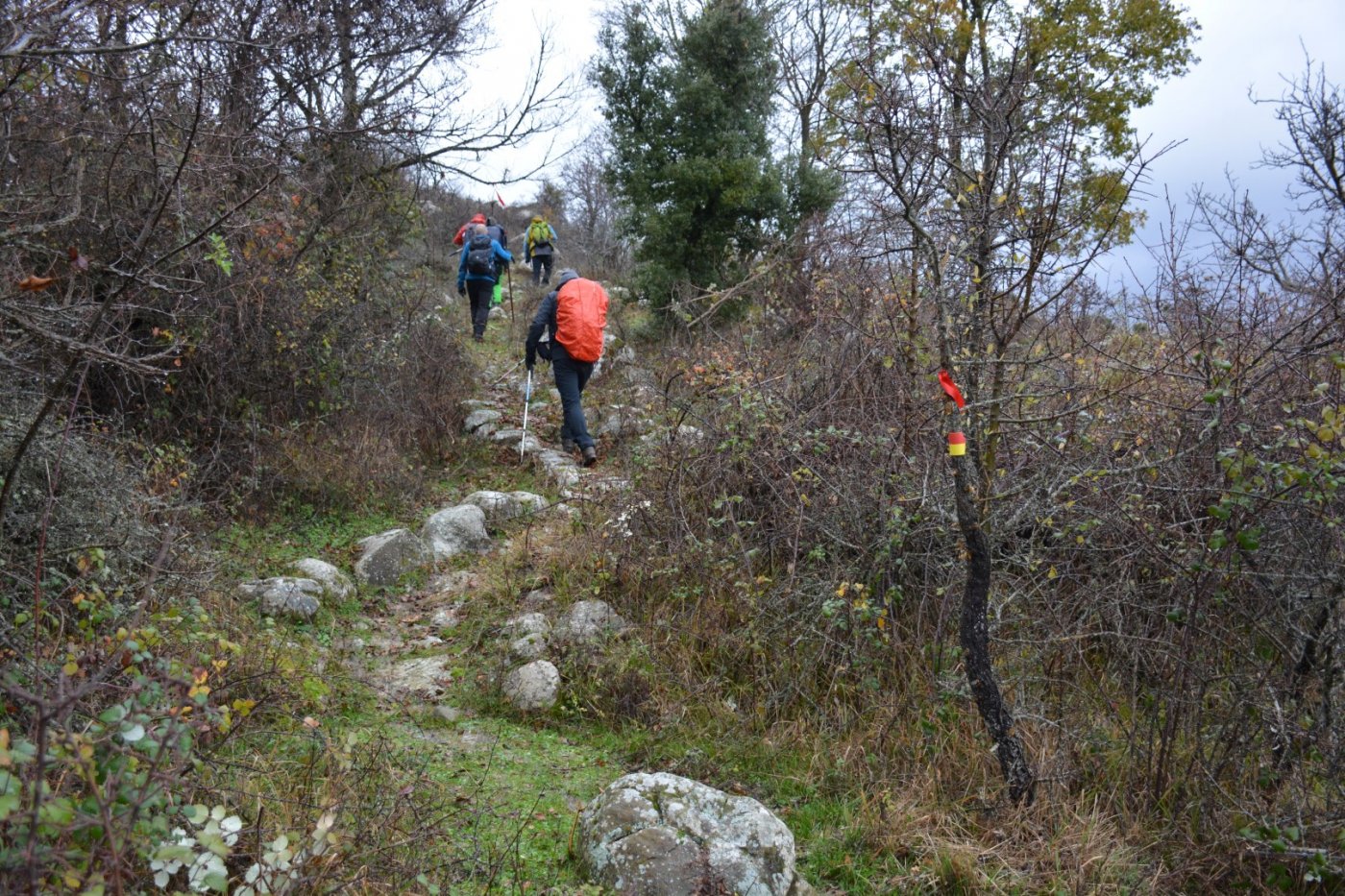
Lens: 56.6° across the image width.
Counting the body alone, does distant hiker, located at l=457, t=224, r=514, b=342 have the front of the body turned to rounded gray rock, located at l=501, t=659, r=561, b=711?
no

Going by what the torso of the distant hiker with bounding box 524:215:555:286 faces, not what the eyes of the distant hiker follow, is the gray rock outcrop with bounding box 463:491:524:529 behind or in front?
behind

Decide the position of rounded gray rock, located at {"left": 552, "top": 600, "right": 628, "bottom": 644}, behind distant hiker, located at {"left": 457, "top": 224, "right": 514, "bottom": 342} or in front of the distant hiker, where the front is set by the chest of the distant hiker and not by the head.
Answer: behind

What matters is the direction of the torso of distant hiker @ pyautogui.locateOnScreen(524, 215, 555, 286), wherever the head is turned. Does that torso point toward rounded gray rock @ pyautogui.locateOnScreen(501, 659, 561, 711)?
no

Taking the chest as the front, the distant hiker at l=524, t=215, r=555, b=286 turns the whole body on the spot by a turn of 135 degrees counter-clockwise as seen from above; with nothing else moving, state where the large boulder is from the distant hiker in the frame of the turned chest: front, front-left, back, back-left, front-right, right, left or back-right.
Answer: front-left

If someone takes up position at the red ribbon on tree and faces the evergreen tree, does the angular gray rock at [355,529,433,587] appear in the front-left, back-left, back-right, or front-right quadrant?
front-left

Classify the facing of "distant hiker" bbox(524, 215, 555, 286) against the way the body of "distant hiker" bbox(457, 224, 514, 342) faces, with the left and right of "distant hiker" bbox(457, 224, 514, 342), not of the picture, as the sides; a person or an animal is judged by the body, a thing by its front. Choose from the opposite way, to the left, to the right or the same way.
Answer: the same way

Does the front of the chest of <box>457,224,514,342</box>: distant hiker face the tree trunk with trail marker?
no

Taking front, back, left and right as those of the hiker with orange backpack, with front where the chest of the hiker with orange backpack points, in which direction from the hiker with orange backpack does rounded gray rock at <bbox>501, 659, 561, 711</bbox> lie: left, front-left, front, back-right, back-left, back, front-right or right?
back-left

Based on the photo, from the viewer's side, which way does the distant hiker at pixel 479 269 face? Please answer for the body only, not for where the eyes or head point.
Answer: away from the camera

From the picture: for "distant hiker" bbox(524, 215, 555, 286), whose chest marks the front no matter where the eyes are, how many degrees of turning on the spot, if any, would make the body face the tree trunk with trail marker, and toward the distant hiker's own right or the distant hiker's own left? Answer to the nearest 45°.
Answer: approximately 180°

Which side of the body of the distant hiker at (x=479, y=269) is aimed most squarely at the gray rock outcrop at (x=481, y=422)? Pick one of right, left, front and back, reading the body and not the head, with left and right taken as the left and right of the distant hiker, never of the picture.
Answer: back

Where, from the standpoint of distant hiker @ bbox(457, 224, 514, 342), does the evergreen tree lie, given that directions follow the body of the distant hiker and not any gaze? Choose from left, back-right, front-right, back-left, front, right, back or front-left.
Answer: right

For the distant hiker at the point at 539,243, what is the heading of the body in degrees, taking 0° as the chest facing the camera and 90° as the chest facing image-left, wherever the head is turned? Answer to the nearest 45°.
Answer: approximately 180°

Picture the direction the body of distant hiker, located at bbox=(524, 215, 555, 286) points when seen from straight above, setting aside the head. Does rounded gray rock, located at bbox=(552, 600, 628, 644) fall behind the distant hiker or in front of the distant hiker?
behind

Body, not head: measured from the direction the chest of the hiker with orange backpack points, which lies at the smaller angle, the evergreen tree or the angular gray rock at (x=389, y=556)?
the evergreen tree

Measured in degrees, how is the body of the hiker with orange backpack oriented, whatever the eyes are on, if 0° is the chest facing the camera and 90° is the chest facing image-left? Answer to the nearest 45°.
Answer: approximately 135°

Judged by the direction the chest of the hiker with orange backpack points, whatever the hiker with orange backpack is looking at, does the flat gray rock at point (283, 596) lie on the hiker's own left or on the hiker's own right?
on the hiker's own left

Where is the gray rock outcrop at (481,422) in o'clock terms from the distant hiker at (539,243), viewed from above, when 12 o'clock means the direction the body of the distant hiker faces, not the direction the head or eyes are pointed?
The gray rock outcrop is roughly at 6 o'clock from the distant hiker.

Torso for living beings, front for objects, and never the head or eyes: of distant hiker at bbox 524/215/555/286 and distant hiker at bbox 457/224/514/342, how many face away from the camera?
2
